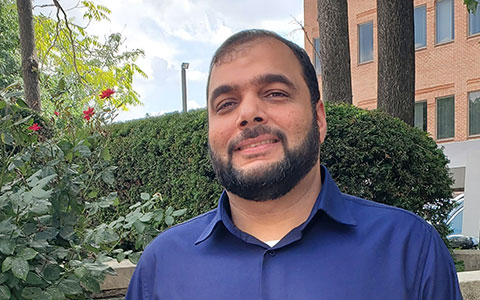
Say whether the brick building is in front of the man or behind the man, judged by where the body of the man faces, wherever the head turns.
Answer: behind

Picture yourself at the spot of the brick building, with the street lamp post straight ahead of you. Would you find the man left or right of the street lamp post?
left

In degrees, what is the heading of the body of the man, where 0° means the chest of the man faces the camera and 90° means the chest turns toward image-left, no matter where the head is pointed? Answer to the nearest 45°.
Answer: approximately 0°

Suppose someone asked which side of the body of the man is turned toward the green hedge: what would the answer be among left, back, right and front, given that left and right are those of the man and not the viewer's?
back

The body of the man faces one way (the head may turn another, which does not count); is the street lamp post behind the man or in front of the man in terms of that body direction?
behind
